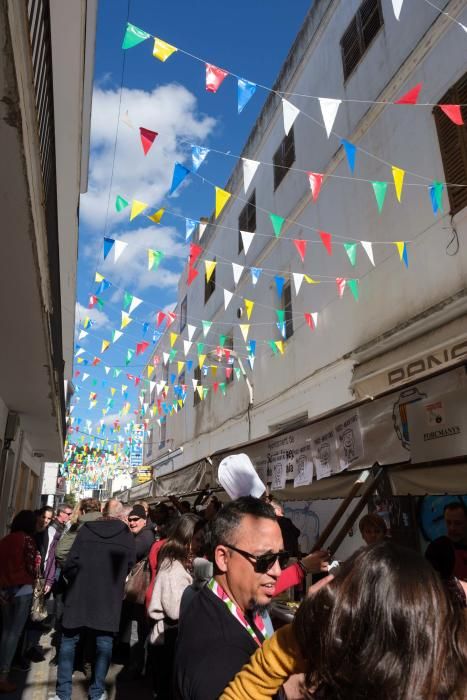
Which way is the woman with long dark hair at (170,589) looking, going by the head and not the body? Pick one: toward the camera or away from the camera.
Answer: away from the camera

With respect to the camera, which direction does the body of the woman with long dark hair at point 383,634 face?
away from the camera

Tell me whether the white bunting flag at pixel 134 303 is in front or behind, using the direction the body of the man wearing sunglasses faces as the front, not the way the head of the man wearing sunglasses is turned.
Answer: behind
